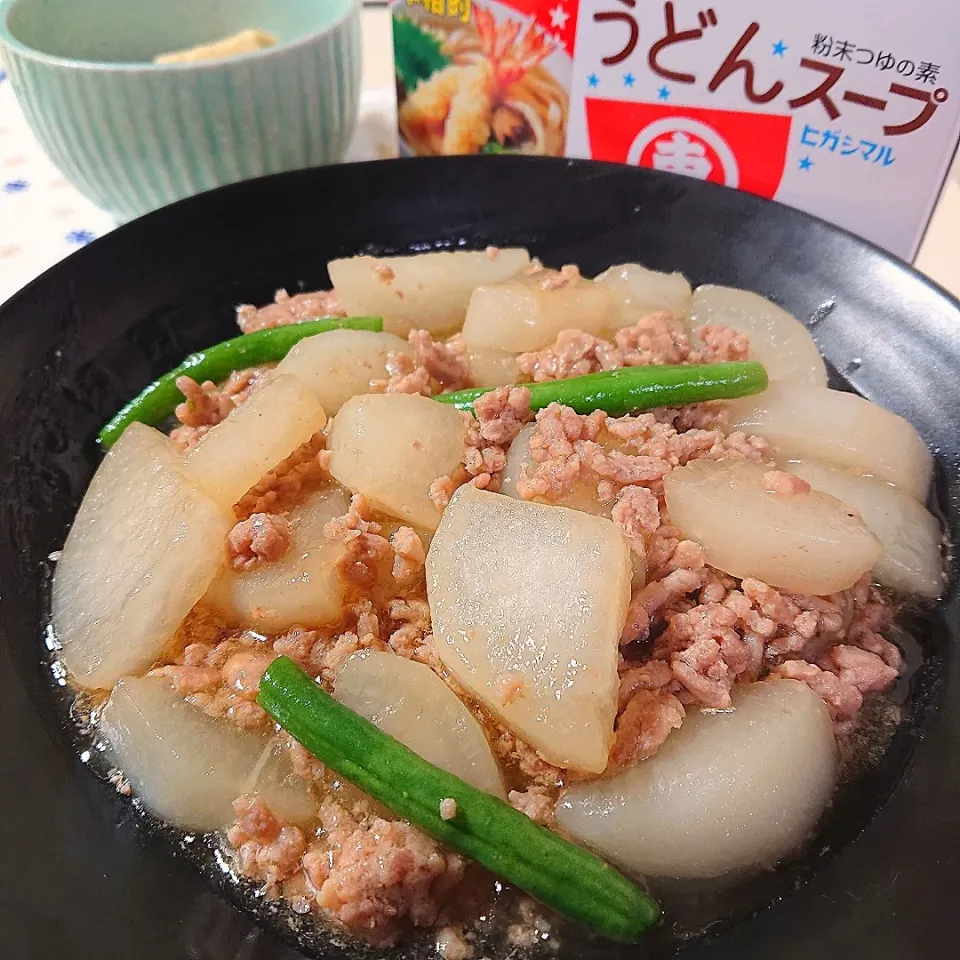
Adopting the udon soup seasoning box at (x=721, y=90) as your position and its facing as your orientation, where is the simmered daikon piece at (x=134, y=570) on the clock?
The simmered daikon piece is roughly at 1 o'clock from the udon soup seasoning box.

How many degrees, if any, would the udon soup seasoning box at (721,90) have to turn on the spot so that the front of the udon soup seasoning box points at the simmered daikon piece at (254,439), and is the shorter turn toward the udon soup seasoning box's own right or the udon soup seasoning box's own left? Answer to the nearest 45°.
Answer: approximately 45° to the udon soup seasoning box's own right

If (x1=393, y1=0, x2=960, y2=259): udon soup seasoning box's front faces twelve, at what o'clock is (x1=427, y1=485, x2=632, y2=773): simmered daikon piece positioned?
The simmered daikon piece is roughly at 12 o'clock from the udon soup seasoning box.

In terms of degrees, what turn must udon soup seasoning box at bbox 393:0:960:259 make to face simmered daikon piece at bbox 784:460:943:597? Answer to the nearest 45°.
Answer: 0° — it already faces it

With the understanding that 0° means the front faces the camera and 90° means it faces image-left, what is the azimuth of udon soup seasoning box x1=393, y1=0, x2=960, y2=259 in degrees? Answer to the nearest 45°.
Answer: approximately 0°

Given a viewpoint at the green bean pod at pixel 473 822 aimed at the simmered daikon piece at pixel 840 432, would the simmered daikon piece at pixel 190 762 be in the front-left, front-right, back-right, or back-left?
back-left

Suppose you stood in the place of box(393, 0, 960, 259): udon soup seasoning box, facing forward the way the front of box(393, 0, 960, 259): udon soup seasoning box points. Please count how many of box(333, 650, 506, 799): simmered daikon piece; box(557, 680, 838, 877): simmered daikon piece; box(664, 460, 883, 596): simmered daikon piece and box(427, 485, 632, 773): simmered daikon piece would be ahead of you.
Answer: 4

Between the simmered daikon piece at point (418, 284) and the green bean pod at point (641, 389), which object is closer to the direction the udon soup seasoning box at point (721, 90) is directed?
the green bean pod
